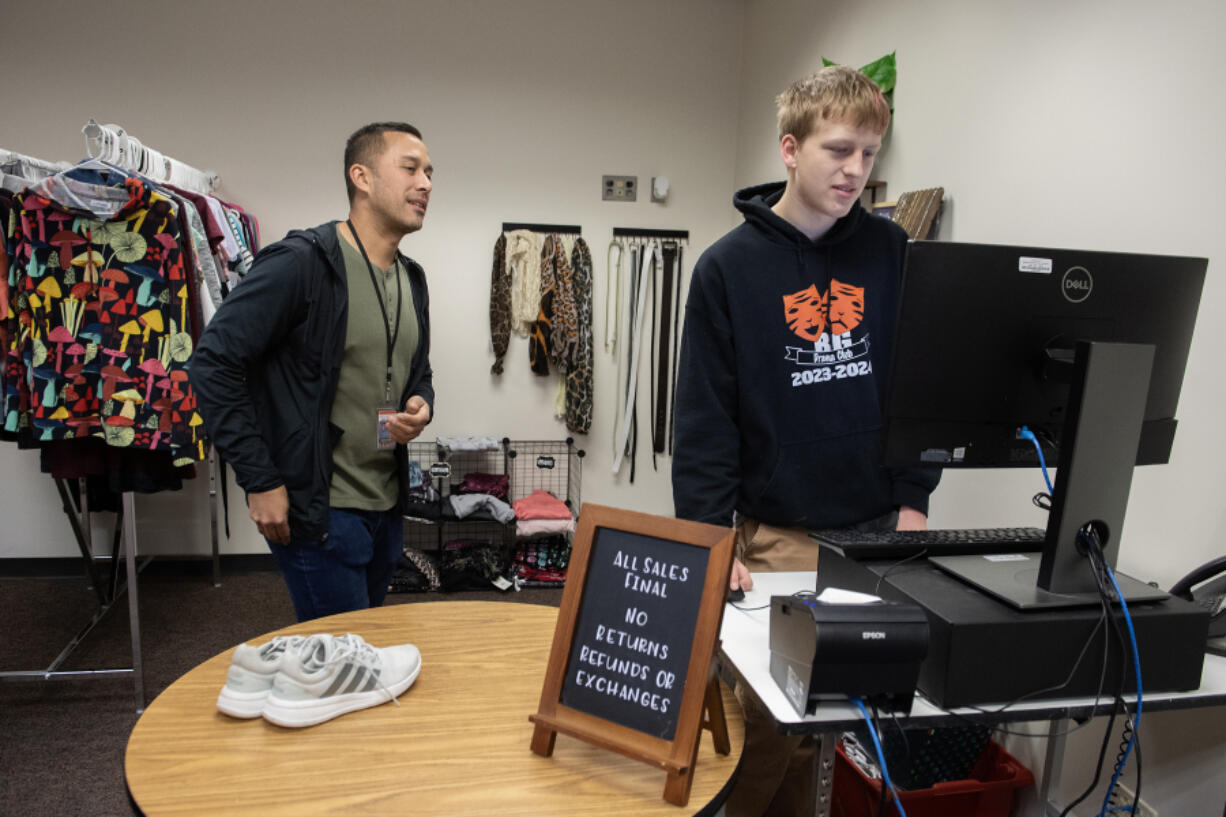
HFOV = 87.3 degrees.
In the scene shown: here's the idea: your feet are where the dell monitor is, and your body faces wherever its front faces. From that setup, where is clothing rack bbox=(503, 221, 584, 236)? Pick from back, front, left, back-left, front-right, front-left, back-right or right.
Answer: front

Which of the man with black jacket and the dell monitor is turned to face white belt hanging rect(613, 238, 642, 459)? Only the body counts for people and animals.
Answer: the dell monitor

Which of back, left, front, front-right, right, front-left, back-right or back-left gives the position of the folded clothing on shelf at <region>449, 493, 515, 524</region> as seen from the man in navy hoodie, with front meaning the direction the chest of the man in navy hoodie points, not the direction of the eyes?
back

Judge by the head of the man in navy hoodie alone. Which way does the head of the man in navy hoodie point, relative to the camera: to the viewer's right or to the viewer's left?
to the viewer's right

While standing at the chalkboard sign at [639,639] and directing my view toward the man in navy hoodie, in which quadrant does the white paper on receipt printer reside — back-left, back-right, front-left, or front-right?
front-right

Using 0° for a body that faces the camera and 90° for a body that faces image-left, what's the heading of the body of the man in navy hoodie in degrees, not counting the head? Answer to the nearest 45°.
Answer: approximately 315°

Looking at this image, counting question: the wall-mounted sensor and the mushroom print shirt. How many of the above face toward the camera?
2

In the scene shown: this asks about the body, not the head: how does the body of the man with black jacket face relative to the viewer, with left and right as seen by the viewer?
facing the viewer and to the right of the viewer

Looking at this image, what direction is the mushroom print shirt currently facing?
toward the camera

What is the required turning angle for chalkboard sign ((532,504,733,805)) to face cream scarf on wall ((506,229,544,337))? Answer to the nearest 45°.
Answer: approximately 135° to its right

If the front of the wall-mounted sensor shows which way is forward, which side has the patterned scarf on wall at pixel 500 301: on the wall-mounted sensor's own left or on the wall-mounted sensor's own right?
on the wall-mounted sensor's own right
